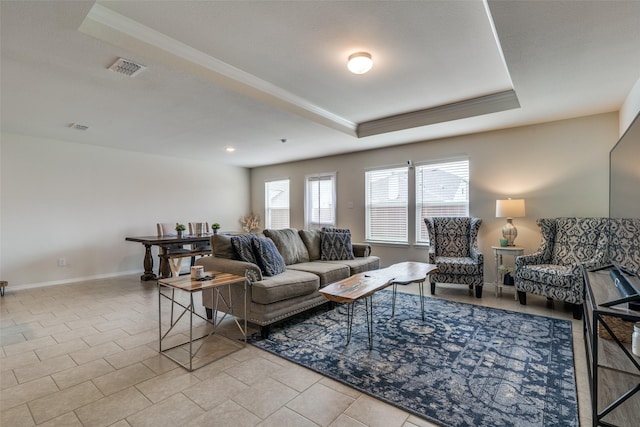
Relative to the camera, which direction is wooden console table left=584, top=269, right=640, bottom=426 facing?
to the viewer's left

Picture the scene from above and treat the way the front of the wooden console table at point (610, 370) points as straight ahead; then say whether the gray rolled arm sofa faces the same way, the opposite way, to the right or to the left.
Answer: the opposite way

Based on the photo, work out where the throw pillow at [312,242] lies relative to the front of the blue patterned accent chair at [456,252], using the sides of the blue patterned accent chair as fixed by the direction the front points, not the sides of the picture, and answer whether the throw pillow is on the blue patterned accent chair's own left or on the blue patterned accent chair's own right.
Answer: on the blue patterned accent chair's own right

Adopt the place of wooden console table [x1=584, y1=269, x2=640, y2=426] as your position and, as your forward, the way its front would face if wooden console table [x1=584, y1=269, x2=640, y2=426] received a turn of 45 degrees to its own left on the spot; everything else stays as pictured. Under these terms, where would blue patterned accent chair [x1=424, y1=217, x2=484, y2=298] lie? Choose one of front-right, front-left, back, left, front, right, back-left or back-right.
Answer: right

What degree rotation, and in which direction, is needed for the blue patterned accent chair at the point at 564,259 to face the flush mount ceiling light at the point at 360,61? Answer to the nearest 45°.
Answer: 0° — it already faces it

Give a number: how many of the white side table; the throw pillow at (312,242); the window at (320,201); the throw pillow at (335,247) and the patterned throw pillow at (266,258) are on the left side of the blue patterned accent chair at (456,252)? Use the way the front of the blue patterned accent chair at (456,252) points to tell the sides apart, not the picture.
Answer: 1

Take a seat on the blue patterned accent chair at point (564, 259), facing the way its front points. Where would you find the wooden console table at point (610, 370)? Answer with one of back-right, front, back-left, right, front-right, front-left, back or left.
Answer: front-left

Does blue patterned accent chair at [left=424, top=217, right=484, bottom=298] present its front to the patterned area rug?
yes

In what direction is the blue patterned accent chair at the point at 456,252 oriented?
toward the camera

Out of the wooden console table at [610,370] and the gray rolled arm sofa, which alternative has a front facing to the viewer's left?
the wooden console table

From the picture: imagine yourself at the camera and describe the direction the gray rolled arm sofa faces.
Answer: facing the viewer and to the right of the viewer

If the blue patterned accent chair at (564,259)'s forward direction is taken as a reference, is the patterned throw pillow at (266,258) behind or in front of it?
in front

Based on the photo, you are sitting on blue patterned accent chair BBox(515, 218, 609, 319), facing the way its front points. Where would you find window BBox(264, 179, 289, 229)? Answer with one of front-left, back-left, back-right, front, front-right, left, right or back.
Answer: front-right

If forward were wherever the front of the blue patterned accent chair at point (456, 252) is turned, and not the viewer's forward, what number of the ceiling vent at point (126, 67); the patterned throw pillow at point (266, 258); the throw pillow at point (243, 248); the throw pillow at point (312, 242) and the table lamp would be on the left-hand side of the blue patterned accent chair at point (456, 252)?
1

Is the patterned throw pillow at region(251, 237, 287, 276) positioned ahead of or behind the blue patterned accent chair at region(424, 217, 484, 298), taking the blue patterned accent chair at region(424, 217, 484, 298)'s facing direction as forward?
ahead

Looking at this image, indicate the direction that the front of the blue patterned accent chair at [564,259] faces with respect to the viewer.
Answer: facing the viewer and to the left of the viewer

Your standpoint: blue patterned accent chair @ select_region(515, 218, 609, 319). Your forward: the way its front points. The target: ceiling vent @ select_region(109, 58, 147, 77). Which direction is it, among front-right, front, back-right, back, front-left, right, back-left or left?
front

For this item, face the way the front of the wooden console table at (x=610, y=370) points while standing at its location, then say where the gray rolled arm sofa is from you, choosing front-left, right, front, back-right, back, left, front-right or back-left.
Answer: front
